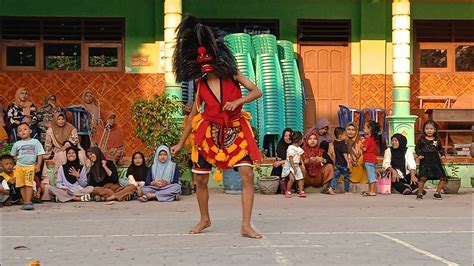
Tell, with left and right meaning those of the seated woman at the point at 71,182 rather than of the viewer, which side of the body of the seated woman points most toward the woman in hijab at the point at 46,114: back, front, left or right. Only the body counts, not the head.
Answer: back

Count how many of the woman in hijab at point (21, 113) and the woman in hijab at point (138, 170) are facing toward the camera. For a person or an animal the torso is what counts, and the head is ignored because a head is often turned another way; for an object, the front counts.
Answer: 2

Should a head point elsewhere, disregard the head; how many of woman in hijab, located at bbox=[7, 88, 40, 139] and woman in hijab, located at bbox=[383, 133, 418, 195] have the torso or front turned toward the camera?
2

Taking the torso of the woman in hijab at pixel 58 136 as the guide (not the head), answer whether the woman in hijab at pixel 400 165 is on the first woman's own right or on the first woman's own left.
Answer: on the first woman's own left

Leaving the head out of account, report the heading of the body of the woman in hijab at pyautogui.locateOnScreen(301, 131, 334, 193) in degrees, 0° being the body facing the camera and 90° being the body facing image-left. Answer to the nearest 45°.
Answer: approximately 0°

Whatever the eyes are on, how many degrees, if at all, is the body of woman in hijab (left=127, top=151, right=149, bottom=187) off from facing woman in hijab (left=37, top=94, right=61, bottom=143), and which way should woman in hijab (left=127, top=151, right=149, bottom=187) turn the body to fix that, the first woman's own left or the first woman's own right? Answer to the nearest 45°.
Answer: approximately 135° to the first woman's own right
